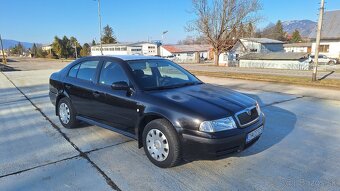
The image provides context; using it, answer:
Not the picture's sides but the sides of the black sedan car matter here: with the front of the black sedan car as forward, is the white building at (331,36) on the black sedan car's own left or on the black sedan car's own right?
on the black sedan car's own left

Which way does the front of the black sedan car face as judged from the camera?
facing the viewer and to the right of the viewer
